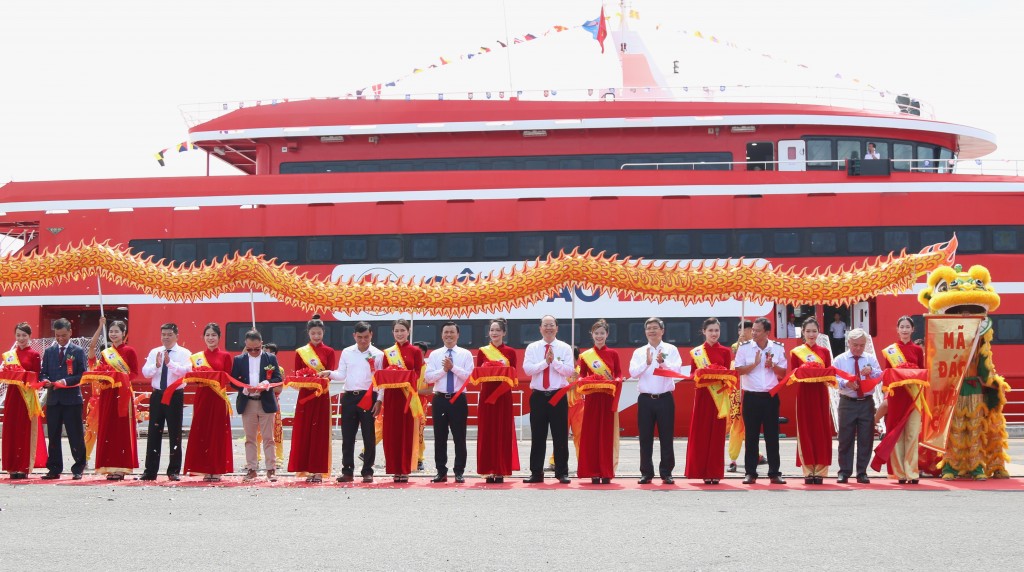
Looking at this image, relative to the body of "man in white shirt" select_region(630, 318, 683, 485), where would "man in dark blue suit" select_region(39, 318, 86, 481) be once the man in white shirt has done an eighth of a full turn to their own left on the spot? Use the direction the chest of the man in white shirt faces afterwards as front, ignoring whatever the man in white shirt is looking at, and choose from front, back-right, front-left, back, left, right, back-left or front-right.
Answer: back-right

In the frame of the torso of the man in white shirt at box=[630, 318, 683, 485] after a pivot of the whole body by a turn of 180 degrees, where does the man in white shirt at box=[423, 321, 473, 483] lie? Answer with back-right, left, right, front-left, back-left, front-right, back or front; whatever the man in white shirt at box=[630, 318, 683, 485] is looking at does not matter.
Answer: left

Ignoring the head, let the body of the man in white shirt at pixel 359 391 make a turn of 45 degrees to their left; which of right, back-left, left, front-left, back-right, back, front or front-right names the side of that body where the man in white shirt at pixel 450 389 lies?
front-left

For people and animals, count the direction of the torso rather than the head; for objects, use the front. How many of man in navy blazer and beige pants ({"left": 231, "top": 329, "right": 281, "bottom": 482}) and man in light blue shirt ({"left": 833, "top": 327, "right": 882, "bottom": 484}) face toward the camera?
2

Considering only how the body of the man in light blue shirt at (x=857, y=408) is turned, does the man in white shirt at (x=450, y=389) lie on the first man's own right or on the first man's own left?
on the first man's own right

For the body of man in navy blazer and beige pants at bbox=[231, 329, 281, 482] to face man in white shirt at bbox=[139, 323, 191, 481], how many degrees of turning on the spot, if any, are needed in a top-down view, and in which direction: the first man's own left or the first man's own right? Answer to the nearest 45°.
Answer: approximately 90° to the first man's own right

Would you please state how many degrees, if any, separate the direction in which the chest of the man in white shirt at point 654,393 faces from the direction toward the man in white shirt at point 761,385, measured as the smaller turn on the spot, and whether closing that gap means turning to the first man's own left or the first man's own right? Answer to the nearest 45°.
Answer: approximately 90° to the first man's own left

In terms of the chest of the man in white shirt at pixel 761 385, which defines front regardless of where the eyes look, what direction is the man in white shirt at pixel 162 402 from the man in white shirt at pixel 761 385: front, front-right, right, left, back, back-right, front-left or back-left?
right

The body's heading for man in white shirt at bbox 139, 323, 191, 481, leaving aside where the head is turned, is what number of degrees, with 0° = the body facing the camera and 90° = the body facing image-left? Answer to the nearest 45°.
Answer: approximately 0°

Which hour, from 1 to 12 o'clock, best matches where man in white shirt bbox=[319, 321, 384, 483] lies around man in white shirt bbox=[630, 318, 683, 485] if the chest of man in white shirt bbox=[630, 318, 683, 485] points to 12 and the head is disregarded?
man in white shirt bbox=[319, 321, 384, 483] is roughly at 3 o'clock from man in white shirt bbox=[630, 318, 683, 485].

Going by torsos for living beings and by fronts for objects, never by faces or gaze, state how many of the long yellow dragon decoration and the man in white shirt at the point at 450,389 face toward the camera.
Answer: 1

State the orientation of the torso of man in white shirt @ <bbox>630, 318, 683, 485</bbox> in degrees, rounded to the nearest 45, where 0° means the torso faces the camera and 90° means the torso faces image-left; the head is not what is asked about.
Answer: approximately 0°

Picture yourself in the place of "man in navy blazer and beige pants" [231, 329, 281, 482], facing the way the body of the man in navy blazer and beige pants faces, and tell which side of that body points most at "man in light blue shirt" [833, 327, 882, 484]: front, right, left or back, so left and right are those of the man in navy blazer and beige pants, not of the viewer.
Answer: left

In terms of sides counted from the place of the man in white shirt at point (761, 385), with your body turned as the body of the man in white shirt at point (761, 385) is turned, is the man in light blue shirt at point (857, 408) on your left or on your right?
on your left
